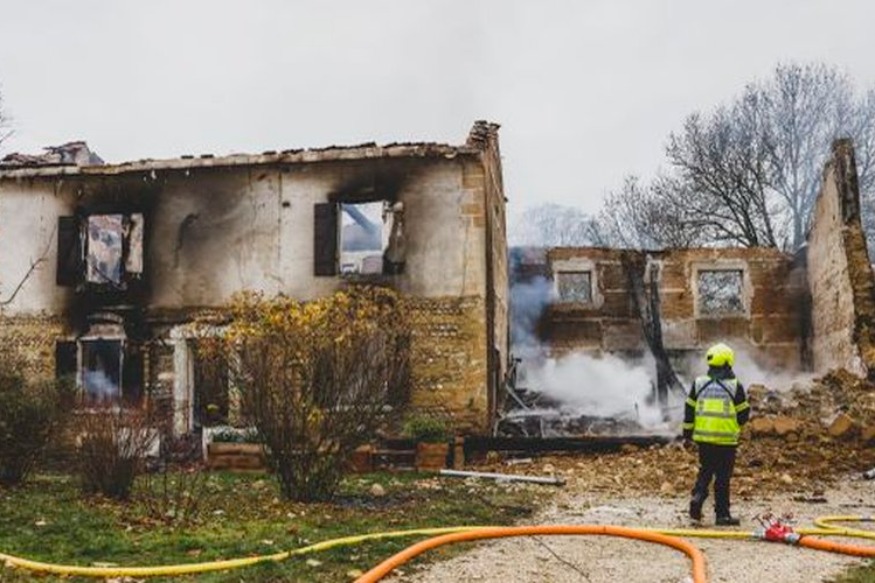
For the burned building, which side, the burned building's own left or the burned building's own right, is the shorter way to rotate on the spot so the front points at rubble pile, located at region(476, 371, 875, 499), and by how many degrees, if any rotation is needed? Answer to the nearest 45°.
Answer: approximately 45° to the burned building's own left

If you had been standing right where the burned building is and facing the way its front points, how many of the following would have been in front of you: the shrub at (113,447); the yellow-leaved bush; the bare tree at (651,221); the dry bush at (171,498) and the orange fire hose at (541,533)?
4

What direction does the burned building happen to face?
toward the camera

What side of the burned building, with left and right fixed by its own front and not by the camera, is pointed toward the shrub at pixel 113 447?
front

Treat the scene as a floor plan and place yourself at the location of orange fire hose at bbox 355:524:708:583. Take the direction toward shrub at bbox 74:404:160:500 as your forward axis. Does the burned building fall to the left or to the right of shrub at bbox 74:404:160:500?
right

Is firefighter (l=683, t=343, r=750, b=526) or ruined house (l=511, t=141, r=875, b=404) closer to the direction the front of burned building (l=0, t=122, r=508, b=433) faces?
the firefighter

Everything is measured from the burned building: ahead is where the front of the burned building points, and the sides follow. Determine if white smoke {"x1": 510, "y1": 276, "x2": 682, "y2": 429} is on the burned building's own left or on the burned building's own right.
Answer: on the burned building's own left

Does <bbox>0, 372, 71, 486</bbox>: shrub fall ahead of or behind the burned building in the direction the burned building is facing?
ahead

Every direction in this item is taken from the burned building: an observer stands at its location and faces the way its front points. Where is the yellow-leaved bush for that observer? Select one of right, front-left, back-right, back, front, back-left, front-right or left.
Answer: front

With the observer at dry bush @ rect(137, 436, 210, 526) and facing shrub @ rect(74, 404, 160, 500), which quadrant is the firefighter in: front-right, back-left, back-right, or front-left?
back-right

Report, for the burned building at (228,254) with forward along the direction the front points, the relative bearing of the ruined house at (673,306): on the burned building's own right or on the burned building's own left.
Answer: on the burned building's own left

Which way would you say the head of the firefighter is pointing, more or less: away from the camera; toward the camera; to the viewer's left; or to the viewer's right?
away from the camera

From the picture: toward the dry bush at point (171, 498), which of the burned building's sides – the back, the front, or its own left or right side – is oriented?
front

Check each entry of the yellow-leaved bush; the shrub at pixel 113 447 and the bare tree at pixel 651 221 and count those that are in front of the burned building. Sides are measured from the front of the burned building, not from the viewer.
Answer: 2

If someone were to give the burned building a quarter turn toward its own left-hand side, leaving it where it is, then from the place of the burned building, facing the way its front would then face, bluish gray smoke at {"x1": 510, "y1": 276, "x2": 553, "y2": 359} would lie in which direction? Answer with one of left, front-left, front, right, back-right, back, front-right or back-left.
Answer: front-left

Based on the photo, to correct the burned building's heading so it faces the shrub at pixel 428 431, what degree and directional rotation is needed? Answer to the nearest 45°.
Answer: approximately 45° to its left
